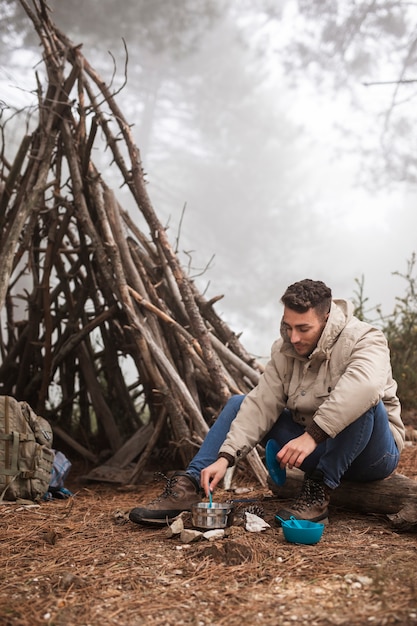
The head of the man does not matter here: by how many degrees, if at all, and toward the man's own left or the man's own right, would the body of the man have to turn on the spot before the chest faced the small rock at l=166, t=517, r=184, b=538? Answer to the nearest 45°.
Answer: approximately 45° to the man's own right

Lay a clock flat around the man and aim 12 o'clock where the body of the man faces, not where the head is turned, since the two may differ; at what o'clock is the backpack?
The backpack is roughly at 2 o'clock from the man.

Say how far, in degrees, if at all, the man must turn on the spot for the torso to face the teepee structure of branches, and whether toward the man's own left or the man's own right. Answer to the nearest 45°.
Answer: approximately 90° to the man's own right

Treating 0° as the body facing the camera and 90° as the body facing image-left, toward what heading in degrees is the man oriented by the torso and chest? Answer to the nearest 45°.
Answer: approximately 45°

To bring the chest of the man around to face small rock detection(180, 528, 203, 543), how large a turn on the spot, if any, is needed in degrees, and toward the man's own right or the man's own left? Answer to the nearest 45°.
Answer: approximately 45° to the man's own right
